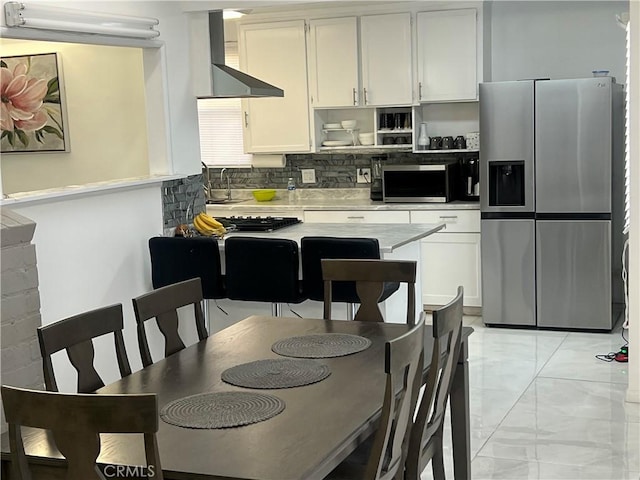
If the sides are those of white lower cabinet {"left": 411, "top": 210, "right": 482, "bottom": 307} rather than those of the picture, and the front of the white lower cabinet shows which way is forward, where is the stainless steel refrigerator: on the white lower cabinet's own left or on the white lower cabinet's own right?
on the white lower cabinet's own left

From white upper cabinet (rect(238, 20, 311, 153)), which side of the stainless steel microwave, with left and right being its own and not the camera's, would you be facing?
right

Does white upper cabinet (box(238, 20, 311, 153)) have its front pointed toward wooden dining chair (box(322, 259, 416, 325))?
yes

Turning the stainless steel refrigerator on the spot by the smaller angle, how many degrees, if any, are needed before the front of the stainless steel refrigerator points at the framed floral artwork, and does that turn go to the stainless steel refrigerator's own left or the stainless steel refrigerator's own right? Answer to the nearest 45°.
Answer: approximately 90° to the stainless steel refrigerator's own right
